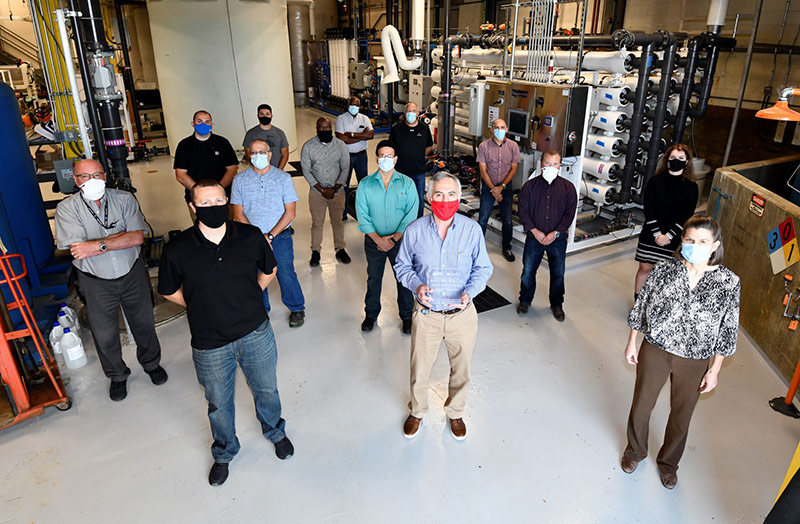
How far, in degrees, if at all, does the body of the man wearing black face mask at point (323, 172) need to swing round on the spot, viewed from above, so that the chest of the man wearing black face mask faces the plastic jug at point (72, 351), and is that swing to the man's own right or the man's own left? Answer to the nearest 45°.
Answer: approximately 45° to the man's own right

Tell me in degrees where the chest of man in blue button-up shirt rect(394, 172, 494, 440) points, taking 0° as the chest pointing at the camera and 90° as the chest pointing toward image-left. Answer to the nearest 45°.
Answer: approximately 0°

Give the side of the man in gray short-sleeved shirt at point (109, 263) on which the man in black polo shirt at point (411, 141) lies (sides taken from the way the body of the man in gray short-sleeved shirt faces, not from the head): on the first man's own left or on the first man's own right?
on the first man's own left

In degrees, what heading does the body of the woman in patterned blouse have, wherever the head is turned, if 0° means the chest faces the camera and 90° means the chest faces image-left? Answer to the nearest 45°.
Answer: approximately 0°

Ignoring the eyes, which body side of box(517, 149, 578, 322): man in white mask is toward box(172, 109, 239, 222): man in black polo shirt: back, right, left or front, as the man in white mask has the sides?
right

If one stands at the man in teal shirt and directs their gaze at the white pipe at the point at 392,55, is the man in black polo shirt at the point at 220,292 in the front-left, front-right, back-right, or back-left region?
back-left

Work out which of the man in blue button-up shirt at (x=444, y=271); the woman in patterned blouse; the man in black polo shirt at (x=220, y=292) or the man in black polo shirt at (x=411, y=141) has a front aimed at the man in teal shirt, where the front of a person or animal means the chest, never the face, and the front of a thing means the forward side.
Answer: the man in black polo shirt at (x=411, y=141)
